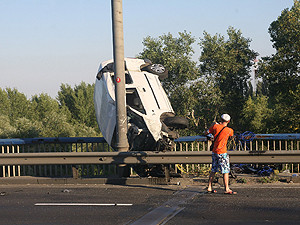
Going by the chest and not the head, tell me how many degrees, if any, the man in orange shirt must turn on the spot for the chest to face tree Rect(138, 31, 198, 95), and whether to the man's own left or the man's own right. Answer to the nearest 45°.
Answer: approximately 45° to the man's own left

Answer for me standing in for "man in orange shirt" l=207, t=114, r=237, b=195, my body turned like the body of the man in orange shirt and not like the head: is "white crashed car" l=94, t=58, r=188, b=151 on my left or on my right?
on my left

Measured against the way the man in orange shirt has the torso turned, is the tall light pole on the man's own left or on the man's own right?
on the man's own left
